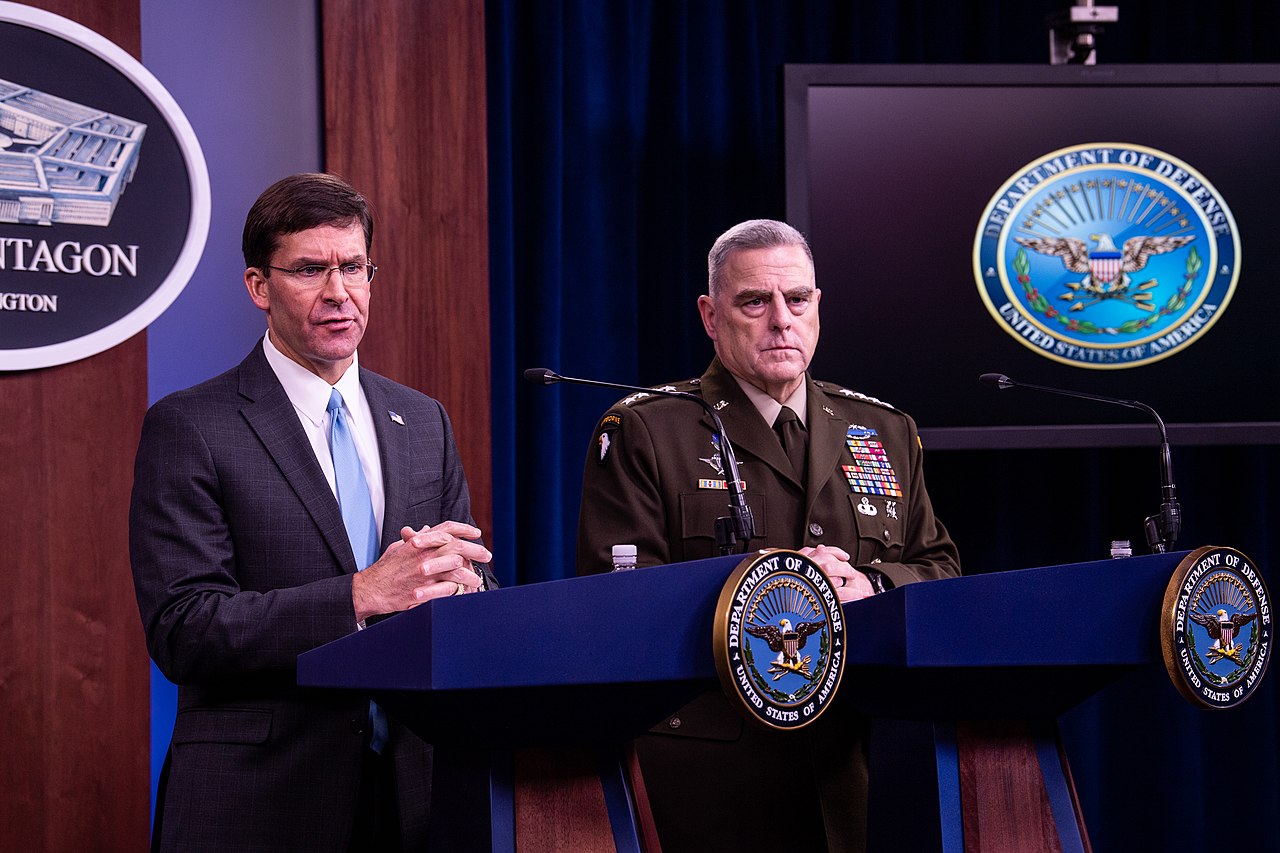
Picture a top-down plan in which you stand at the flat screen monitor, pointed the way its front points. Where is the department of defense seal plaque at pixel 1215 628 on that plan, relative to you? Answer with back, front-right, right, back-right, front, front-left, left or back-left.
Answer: front

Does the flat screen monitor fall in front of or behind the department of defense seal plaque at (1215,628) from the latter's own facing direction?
behind

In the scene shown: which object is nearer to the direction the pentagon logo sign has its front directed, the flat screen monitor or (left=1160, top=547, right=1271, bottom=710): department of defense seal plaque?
the department of defense seal plaque

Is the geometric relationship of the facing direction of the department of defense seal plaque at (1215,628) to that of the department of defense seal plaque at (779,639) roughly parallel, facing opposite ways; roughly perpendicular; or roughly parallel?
roughly parallel

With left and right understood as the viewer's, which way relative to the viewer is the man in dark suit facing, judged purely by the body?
facing the viewer and to the right of the viewer

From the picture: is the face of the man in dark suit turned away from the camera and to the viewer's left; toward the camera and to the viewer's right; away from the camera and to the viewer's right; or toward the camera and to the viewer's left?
toward the camera and to the viewer's right

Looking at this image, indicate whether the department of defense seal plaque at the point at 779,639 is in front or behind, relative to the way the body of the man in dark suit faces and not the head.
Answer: in front

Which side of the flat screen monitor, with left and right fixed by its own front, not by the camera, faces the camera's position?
front

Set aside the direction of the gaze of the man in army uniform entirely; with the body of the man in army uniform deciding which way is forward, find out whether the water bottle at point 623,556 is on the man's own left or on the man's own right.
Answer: on the man's own right

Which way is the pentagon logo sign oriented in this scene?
toward the camera

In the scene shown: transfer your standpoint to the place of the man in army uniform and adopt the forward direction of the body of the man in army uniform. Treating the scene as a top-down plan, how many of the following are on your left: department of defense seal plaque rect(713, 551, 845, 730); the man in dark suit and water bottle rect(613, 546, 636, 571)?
0

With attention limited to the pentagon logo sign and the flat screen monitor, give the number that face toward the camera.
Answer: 2

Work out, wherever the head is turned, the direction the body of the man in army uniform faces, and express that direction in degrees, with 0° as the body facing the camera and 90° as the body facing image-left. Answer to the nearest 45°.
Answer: approximately 315°
